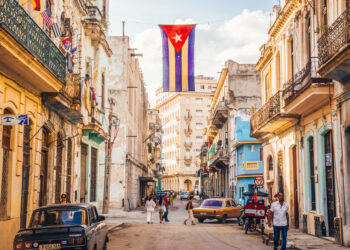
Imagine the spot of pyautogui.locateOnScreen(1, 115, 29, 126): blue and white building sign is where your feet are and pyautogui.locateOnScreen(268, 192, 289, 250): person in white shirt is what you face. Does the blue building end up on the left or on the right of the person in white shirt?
left

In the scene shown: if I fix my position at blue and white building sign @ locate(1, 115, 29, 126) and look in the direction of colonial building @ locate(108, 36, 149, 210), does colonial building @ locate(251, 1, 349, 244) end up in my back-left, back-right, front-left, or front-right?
front-right

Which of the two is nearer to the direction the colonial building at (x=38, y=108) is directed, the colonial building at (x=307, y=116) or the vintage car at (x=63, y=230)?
the colonial building

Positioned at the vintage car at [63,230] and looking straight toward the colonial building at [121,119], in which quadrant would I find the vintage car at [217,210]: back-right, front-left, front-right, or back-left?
front-right

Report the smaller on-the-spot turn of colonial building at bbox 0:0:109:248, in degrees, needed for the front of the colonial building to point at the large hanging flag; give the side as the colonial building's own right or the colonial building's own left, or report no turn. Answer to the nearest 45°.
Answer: approximately 45° to the colonial building's own left

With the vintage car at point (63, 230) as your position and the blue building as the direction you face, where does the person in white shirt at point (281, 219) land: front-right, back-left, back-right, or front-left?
front-right

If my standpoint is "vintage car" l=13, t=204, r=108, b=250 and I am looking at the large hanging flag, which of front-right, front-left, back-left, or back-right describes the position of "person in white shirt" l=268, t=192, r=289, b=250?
front-right

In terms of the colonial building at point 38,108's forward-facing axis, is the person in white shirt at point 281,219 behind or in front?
in front

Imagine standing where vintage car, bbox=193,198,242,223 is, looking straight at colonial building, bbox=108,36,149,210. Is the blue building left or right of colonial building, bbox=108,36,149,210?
right

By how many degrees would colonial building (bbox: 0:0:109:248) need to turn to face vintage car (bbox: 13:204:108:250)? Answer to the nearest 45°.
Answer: approximately 90° to its right

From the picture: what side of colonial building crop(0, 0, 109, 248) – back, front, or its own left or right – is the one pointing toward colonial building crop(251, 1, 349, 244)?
front

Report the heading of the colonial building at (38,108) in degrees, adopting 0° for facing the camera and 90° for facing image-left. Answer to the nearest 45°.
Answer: approximately 270°
